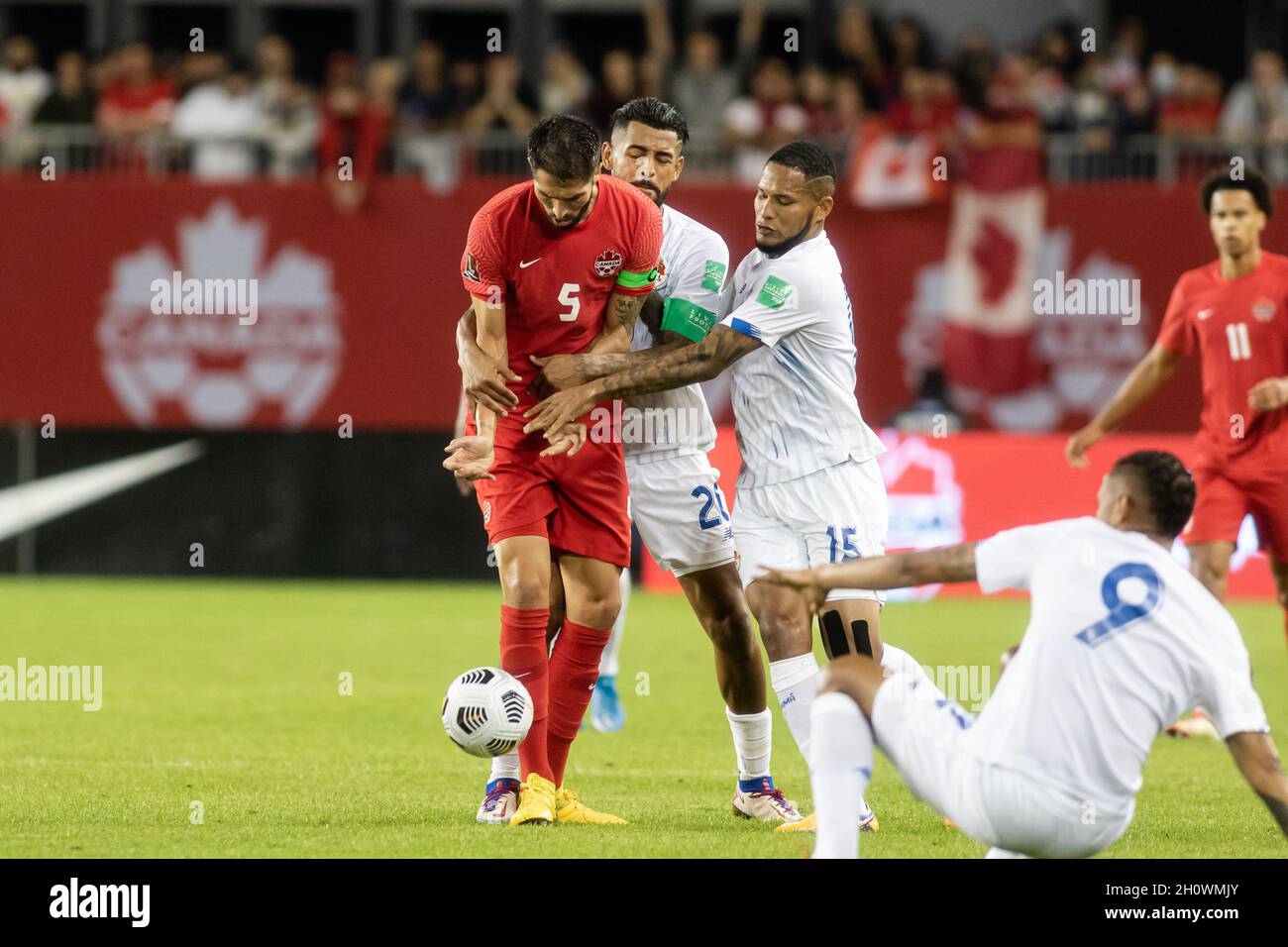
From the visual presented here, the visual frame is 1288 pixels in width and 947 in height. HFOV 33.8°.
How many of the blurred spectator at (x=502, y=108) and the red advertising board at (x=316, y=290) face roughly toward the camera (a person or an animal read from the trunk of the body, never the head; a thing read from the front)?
2

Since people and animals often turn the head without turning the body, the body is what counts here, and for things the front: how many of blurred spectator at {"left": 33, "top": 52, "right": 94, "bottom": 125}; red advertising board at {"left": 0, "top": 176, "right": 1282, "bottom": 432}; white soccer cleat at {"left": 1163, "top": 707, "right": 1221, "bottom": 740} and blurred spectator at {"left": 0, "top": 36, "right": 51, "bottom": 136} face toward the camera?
3

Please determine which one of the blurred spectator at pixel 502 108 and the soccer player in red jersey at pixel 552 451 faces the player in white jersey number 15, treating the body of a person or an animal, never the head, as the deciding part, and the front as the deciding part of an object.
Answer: the blurred spectator

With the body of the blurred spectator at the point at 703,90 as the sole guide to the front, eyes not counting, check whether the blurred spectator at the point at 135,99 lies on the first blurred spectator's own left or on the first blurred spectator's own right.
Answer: on the first blurred spectator's own right

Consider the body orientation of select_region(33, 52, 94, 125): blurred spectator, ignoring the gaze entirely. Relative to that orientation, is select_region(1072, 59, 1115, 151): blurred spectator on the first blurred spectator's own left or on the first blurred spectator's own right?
on the first blurred spectator's own left

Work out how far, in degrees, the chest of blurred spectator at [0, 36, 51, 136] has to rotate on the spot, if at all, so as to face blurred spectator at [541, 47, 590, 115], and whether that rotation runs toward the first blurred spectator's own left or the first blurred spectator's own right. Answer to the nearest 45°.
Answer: approximately 90° to the first blurred spectator's own left

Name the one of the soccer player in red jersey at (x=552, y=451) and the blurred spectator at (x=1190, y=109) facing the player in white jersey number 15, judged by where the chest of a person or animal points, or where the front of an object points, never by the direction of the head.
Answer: the blurred spectator

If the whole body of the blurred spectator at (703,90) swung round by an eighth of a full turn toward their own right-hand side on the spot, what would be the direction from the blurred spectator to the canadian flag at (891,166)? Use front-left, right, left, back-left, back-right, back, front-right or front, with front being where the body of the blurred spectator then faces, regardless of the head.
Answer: left

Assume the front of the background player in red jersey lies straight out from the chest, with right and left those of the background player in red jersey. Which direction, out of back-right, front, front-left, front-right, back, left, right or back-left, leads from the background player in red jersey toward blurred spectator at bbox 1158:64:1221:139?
back
